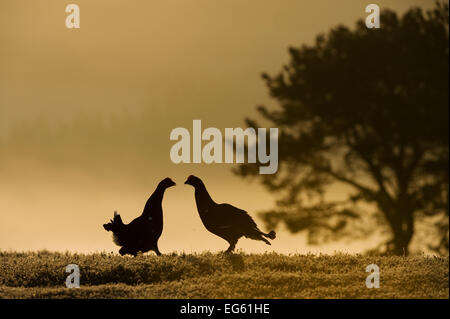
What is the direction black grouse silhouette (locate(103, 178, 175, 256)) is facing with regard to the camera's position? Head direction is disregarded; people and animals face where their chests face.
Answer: facing to the right of the viewer

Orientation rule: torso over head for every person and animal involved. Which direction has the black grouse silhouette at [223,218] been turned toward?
to the viewer's left

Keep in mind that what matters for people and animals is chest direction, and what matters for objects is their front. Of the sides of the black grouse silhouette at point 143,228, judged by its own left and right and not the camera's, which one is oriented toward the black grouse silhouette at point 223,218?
front

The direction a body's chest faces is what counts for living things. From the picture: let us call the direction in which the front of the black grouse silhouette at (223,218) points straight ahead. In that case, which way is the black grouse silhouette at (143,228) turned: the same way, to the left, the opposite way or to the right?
the opposite way

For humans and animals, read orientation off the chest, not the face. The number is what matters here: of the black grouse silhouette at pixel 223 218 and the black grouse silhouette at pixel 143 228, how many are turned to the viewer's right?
1

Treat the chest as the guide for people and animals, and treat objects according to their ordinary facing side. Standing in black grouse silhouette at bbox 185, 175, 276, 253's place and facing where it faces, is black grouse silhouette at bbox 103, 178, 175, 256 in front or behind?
in front
